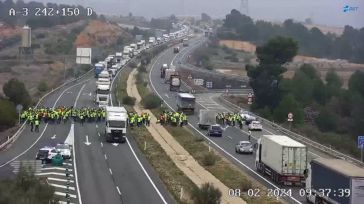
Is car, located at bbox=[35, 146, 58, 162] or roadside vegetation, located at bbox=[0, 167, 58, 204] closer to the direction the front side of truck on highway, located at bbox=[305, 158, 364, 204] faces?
the car

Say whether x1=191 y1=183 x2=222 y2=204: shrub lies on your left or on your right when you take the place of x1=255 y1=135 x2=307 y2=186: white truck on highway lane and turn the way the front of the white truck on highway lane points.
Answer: on your left

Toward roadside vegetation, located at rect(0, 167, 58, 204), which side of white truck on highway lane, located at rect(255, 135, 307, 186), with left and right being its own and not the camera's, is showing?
left

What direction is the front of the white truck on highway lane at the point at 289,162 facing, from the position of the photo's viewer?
facing away from the viewer and to the left of the viewer

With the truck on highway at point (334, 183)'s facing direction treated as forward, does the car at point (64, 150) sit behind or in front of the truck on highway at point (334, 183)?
in front

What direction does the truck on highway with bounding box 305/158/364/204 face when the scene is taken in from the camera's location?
facing away from the viewer and to the left of the viewer

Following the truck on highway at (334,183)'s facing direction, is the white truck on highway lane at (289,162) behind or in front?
in front

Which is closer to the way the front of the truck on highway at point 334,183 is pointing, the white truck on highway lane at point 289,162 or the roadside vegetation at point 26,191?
the white truck on highway lane

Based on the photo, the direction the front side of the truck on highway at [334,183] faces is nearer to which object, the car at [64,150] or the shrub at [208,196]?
the car

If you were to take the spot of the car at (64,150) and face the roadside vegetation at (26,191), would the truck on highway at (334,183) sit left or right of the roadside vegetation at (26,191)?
left

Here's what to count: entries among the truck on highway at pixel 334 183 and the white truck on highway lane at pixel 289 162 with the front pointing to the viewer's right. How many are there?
0
